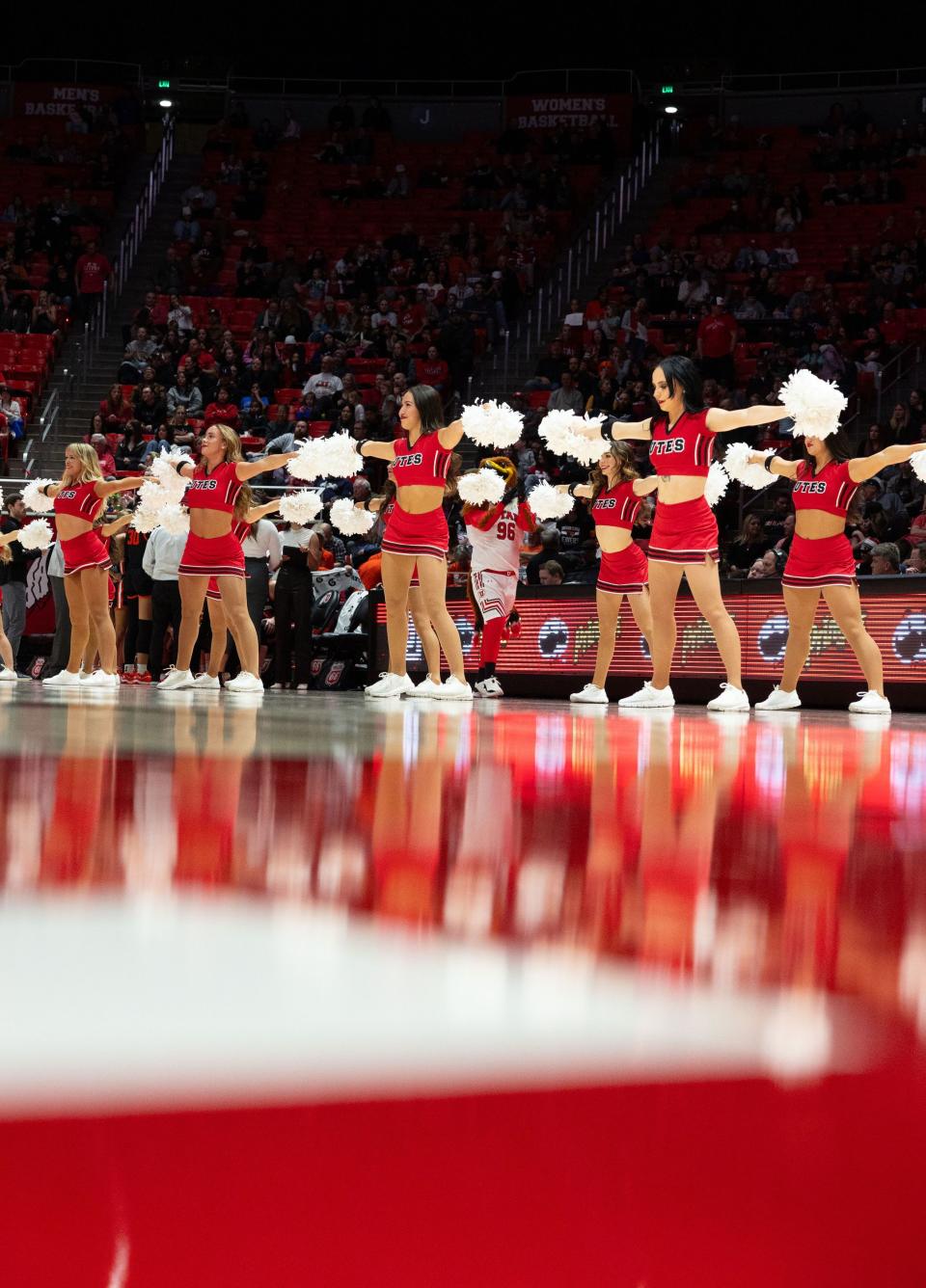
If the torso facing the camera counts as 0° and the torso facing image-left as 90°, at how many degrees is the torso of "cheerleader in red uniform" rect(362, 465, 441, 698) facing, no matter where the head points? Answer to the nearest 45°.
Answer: approximately 45°

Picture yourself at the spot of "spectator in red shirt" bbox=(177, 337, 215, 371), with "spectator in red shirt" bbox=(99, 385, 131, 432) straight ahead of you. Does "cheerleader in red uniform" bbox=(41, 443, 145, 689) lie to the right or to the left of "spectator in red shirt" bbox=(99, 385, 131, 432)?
left

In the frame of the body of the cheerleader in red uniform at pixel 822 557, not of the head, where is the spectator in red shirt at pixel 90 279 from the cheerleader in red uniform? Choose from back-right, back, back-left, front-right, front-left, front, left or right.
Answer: right

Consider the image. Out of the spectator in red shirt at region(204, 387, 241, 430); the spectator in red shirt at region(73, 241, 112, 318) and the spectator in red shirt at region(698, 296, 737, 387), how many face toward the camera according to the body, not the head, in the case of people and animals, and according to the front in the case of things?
3

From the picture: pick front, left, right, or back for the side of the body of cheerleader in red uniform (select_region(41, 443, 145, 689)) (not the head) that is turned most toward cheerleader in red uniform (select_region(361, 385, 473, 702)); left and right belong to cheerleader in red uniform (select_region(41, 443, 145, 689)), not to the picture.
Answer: left

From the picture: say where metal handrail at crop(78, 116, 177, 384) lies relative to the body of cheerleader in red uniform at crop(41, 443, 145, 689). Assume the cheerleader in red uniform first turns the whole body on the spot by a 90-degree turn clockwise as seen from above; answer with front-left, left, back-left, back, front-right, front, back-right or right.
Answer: front-right

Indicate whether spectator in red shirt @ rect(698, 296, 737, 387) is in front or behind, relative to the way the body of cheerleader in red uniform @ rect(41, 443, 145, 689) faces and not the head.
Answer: behind

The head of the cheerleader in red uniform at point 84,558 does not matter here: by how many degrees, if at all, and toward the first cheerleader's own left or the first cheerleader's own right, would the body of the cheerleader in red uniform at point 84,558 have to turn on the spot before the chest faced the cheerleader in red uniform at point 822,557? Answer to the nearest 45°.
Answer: approximately 90° to the first cheerleader's own left

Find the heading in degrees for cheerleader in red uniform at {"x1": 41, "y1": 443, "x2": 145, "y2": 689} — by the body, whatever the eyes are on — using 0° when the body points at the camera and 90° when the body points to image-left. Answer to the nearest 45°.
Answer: approximately 45°

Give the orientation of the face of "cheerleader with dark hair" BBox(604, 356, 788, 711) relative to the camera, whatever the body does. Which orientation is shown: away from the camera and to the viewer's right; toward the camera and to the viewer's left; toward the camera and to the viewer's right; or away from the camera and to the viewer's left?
toward the camera and to the viewer's left

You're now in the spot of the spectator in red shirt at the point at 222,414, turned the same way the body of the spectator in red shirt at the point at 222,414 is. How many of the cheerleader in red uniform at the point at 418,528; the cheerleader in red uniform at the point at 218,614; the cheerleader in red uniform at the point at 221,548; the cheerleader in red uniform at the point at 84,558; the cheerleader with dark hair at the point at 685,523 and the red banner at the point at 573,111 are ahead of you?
5

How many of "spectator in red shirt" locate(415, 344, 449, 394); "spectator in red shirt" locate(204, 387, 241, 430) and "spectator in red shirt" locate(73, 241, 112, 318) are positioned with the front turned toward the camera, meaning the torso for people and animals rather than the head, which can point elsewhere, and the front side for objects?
3

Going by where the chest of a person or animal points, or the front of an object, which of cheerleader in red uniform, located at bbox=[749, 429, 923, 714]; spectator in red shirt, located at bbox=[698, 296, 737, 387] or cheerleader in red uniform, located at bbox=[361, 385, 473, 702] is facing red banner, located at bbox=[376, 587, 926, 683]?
the spectator in red shirt
